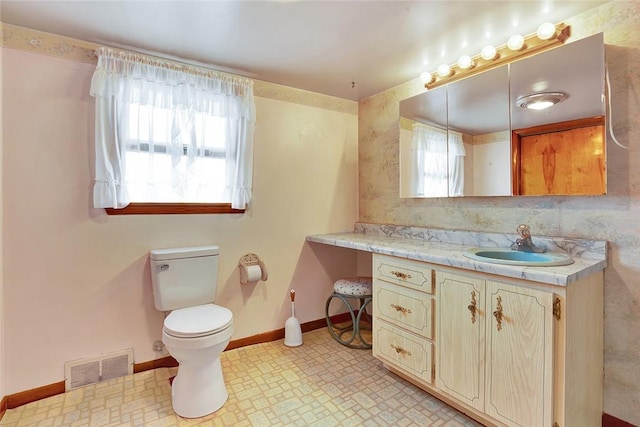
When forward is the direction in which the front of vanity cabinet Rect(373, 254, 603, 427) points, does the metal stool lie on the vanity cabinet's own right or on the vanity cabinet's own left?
on the vanity cabinet's own right

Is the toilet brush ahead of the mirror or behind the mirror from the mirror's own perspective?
ahead

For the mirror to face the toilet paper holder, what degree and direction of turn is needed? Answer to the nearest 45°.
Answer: approximately 45° to its right

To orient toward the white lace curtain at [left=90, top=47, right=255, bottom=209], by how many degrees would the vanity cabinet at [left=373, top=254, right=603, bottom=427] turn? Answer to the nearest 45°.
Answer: approximately 45° to its right

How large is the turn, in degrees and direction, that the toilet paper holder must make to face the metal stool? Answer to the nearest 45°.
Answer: approximately 45° to its left

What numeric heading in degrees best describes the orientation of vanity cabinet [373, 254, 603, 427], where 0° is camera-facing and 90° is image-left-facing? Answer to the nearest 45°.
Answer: approximately 45°

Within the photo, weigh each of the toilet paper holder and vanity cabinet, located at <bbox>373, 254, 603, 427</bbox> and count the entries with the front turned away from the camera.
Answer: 0

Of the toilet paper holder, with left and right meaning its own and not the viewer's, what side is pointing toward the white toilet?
right

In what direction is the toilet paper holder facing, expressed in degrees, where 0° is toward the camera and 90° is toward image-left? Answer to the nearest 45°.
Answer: approximately 315°

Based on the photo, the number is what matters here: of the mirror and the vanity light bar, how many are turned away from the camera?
0
